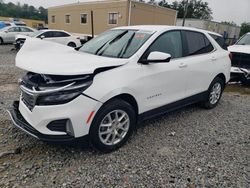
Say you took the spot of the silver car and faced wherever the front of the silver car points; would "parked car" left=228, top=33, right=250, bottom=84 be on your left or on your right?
on your left

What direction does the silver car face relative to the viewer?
to the viewer's left

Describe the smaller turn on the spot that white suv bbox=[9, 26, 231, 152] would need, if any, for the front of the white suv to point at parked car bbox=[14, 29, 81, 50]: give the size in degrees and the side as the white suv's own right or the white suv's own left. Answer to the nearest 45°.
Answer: approximately 135° to the white suv's own right

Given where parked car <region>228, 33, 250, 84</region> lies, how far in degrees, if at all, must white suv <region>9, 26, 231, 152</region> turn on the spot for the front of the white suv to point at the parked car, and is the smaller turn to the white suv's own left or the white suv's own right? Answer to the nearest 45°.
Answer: approximately 180°

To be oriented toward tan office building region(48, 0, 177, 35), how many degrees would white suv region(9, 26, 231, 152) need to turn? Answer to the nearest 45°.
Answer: approximately 135° to its right

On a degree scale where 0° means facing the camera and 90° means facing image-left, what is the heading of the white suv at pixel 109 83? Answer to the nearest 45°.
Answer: approximately 45°

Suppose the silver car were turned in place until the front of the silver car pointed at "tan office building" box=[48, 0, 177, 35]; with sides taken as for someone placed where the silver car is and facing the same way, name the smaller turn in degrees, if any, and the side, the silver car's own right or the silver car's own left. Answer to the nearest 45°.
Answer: approximately 180°
